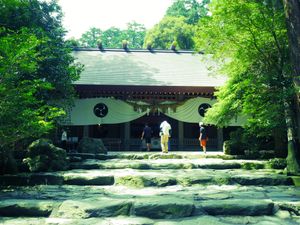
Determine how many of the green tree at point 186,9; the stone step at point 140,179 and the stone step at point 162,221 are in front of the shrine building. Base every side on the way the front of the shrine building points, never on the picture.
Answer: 2

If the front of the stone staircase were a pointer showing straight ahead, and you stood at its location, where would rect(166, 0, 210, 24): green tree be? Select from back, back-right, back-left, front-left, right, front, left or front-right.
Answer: back

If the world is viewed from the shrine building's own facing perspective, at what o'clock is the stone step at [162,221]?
The stone step is roughly at 12 o'clock from the shrine building.

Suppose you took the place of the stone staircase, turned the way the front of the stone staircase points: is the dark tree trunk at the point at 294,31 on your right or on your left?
on your left

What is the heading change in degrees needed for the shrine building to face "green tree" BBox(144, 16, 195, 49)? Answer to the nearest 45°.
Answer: approximately 180°

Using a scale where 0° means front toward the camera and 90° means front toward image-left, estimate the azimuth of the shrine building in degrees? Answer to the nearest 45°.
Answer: approximately 0°

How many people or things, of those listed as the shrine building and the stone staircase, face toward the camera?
2

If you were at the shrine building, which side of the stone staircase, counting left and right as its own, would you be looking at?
back
